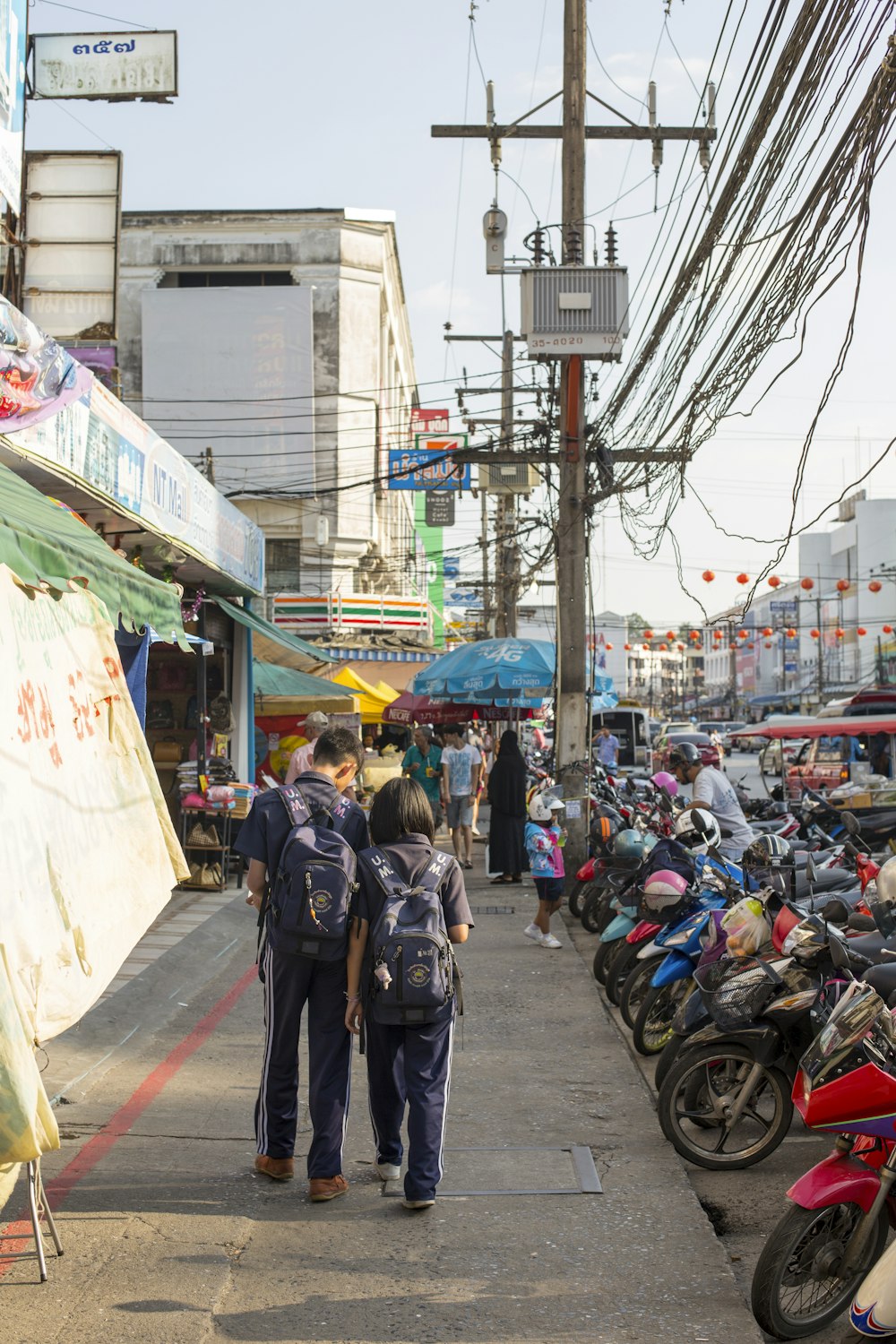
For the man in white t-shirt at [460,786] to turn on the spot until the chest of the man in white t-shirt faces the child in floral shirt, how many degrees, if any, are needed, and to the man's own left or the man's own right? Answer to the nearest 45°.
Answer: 0° — they already face them

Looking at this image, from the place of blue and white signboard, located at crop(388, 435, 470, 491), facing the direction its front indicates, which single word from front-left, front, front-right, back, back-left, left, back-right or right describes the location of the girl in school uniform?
front

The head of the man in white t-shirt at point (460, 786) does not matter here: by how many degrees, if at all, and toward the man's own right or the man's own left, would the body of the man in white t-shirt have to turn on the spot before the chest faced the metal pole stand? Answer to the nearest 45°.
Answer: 0° — they already face it

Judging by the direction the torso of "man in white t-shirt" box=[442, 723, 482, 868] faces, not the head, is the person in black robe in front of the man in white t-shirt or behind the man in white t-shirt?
in front

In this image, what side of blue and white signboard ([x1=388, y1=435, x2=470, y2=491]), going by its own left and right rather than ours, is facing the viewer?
front

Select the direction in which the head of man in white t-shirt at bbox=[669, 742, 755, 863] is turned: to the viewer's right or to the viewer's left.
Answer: to the viewer's left

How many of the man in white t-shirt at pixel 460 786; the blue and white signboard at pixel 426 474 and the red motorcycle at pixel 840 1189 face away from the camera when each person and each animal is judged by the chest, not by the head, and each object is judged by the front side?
0

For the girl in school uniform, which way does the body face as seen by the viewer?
away from the camera

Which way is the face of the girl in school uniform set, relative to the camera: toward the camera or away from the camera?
away from the camera

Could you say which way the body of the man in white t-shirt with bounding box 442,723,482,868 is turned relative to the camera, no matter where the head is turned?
toward the camera

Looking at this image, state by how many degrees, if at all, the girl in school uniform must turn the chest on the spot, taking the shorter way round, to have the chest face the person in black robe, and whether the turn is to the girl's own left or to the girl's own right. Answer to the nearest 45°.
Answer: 0° — they already face them

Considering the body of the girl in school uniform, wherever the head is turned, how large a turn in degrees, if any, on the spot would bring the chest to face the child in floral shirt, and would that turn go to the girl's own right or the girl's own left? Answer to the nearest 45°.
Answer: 0° — they already face them

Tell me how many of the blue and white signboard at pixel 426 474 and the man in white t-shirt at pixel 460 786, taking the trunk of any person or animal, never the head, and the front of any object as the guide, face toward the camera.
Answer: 2

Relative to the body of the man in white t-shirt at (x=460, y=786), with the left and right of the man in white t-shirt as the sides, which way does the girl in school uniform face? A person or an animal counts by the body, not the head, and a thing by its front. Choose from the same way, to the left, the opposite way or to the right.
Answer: the opposite way

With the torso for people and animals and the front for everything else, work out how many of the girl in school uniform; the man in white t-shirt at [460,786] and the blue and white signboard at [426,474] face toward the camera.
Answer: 2

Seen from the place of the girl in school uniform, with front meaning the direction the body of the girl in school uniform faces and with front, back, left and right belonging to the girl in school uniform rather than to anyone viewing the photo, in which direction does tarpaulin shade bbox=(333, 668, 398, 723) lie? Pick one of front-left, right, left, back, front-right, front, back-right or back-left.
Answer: front

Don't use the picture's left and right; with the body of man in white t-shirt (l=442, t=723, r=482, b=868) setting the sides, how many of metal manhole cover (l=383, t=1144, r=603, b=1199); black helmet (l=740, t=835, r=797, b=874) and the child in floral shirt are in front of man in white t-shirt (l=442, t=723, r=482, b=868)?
3

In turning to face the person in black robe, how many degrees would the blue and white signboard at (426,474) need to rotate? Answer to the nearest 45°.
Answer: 0° — it already faces them
